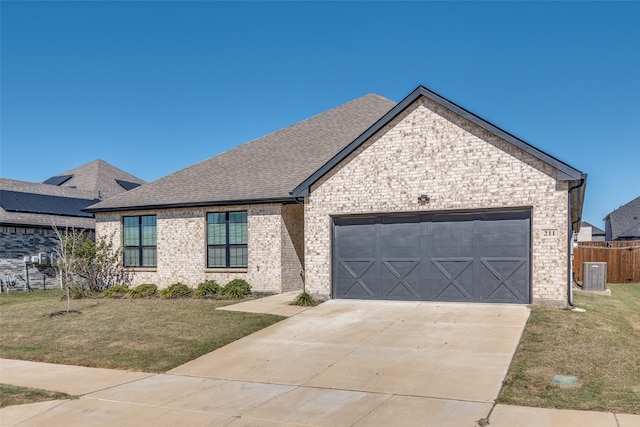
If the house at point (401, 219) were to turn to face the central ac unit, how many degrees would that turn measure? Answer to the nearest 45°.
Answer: approximately 135° to its left

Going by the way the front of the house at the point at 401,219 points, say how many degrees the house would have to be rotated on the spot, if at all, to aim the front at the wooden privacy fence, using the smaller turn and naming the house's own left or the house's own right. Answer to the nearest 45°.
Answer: approximately 135° to the house's own left

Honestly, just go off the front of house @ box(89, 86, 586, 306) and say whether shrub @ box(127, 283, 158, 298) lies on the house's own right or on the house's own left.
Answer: on the house's own right

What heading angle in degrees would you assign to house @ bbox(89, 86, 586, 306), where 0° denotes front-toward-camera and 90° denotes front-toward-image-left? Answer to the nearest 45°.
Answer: approximately 0°

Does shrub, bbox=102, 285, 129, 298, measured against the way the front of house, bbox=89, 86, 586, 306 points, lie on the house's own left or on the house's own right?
on the house's own right

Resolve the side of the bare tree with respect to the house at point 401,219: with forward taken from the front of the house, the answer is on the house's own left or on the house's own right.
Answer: on the house's own right
